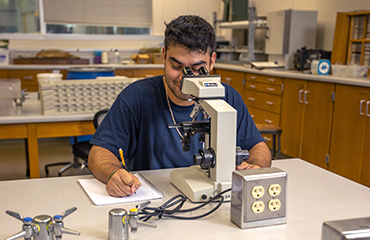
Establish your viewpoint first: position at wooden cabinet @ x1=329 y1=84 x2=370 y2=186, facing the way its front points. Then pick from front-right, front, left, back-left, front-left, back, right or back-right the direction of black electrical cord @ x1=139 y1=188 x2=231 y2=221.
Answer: front-left

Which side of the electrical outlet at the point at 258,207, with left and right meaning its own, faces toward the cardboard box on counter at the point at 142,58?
back

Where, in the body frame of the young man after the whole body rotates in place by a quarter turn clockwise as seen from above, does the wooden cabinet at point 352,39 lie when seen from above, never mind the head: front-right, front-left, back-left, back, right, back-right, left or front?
back-right

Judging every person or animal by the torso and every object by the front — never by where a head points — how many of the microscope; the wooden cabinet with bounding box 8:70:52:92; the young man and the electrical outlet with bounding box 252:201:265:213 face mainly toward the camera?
3

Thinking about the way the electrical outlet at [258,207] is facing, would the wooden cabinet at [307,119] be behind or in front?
behind

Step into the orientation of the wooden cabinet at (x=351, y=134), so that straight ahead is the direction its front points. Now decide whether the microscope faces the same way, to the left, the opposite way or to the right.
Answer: to the right

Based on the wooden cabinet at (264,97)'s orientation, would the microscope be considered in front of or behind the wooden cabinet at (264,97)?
in front

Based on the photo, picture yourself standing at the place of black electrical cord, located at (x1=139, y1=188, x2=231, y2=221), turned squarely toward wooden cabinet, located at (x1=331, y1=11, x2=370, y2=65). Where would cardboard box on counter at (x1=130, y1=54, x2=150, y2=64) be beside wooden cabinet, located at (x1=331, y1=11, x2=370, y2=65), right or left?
left

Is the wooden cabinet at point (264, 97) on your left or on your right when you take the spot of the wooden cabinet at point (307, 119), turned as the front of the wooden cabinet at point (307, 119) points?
on your right

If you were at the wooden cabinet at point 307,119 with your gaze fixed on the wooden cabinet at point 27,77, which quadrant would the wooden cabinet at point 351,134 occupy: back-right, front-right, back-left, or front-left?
back-left

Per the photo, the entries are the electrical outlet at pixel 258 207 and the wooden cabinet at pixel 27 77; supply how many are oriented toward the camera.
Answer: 2
